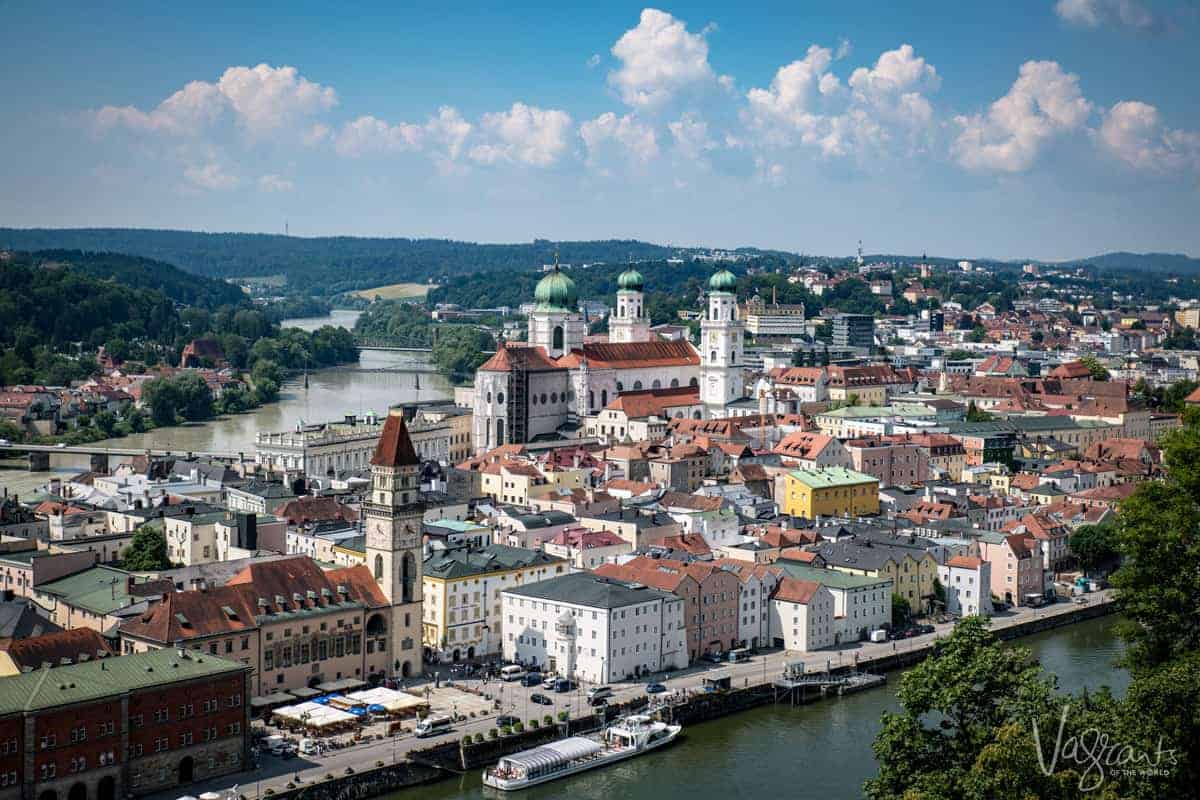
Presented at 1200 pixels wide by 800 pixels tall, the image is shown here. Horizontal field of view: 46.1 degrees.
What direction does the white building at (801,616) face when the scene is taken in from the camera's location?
facing the viewer and to the right of the viewer

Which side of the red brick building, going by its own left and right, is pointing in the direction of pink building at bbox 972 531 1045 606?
left

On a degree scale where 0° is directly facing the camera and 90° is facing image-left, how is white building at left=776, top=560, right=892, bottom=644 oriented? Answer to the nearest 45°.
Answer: approximately 315°

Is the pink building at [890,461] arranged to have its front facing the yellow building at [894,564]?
yes

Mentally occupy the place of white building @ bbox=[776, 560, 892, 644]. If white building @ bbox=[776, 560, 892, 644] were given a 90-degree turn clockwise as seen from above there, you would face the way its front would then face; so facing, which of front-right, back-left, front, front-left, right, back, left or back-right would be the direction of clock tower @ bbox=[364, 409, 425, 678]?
front

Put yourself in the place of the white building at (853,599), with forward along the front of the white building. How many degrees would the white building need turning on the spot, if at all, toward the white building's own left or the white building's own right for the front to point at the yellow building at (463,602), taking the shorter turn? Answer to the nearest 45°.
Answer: approximately 90° to the white building's own right

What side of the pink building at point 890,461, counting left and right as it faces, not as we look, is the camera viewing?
front

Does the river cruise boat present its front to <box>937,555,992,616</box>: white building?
yes

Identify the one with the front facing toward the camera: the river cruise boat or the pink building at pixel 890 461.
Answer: the pink building

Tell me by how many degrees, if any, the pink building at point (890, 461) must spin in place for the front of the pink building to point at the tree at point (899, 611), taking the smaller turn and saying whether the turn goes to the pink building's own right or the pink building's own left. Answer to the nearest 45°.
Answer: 0° — it already faces it

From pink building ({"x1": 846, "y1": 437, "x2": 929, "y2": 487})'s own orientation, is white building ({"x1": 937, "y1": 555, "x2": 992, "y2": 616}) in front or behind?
in front

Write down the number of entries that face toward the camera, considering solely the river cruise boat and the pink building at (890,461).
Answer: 1

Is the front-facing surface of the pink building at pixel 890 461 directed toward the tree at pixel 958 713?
yes

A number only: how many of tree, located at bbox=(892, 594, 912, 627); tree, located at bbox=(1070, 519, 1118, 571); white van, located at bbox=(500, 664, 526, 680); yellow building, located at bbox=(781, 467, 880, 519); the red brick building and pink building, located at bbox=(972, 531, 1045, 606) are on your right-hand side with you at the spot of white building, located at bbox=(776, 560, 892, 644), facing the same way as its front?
2

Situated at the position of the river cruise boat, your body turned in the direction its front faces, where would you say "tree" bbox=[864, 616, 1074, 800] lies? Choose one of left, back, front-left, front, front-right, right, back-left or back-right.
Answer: right

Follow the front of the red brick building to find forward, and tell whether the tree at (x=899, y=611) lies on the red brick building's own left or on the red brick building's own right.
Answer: on the red brick building's own left
